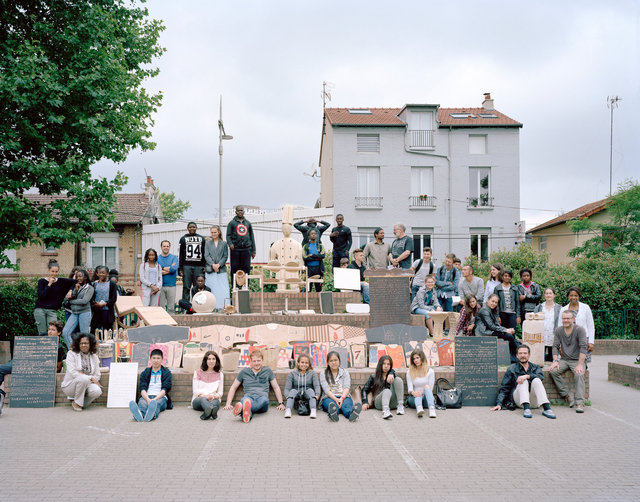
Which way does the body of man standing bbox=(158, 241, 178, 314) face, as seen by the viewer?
toward the camera

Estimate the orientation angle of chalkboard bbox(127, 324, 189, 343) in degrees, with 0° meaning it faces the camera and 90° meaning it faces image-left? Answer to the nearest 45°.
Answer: approximately 0°

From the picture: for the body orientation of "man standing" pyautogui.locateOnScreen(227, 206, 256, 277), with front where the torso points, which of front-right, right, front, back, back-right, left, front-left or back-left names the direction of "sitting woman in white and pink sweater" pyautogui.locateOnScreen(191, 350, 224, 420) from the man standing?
front

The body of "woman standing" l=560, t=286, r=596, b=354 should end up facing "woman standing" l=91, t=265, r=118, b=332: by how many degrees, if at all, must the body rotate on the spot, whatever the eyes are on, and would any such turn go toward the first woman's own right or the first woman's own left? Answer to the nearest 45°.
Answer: approximately 90° to the first woman's own right

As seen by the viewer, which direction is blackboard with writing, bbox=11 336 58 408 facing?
toward the camera

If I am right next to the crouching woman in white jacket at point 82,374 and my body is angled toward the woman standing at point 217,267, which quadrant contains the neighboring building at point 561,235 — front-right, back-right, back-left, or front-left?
front-right

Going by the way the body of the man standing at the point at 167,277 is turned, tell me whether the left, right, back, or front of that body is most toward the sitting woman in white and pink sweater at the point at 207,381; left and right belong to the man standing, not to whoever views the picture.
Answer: front

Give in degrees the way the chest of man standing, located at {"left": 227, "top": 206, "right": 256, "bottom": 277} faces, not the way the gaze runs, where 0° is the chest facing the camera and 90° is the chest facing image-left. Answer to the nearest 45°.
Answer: approximately 0°

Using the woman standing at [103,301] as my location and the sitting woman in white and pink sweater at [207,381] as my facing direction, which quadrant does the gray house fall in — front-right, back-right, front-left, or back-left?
back-left

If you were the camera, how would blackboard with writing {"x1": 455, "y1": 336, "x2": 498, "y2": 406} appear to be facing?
facing the viewer

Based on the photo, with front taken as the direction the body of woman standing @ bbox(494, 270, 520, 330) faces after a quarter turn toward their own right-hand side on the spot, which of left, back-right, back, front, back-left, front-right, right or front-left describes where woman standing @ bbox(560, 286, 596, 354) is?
back-left

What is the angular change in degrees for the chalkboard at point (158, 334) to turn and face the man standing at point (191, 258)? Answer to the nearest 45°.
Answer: approximately 180°

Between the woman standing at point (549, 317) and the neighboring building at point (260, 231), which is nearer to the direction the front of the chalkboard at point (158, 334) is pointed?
the woman standing
